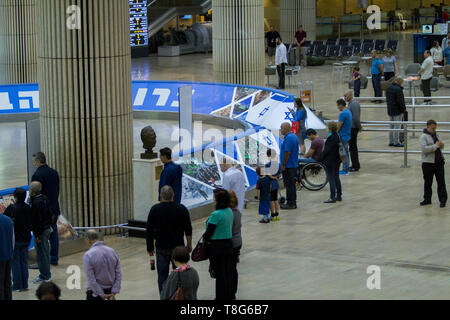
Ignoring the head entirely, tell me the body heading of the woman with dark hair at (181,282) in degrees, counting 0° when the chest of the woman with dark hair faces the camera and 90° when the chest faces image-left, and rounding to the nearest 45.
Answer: approximately 135°

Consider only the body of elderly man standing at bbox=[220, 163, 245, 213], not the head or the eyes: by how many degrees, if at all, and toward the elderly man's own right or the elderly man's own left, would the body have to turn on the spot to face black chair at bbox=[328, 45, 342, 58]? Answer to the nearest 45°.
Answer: approximately 90° to the elderly man's own right

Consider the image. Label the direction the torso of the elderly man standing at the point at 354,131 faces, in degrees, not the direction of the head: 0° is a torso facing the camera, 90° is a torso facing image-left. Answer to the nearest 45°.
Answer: approximately 90°

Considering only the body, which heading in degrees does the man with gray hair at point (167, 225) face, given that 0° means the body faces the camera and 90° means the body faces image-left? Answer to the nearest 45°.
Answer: approximately 180°

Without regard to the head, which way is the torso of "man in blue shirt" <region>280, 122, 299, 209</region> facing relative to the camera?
to the viewer's left

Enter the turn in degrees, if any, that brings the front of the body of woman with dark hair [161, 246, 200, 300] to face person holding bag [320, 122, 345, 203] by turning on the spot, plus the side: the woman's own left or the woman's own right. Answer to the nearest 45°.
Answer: approximately 45° to the woman's own right

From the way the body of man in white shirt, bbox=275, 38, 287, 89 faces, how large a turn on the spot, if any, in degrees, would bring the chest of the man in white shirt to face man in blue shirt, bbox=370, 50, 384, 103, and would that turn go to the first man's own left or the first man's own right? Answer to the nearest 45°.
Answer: approximately 135° to the first man's own left

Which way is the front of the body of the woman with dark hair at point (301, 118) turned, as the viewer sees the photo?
to the viewer's left

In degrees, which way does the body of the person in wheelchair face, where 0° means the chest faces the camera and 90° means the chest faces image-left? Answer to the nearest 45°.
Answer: approximately 90°

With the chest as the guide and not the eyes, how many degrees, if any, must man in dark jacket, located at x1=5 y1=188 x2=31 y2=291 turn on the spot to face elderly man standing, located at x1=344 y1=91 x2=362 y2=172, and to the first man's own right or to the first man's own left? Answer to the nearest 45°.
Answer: approximately 90° to the first man's own right
